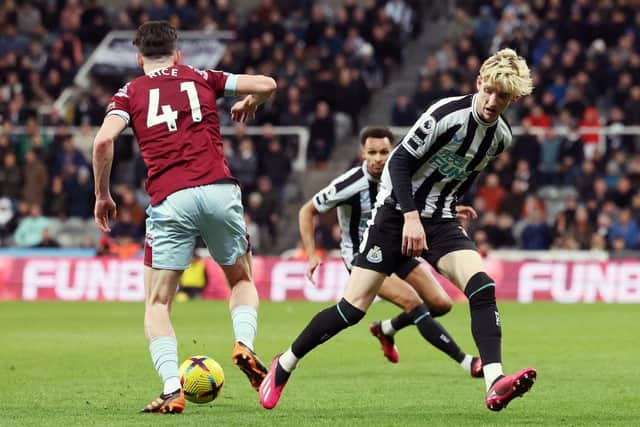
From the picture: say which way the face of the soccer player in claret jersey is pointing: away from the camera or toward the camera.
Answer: away from the camera

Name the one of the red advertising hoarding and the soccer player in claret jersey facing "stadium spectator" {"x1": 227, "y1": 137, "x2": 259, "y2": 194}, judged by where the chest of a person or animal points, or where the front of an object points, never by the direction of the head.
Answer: the soccer player in claret jersey

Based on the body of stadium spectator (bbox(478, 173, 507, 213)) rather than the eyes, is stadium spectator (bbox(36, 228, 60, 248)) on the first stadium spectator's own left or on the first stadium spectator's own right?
on the first stadium spectator's own right

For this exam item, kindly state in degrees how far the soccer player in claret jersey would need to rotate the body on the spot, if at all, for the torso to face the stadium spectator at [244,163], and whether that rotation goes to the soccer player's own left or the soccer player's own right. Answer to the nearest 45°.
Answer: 0° — they already face them

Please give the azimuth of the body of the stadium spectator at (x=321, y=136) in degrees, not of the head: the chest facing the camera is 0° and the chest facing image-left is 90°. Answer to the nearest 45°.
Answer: approximately 0°

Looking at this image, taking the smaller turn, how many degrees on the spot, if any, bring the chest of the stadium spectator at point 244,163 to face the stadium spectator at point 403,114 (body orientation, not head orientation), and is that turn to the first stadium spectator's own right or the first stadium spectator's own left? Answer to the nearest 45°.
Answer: approximately 90° to the first stadium spectator's own left

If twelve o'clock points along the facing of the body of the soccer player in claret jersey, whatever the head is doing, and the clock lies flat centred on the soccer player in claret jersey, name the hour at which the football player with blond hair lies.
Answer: The football player with blond hair is roughly at 3 o'clock from the soccer player in claret jersey.

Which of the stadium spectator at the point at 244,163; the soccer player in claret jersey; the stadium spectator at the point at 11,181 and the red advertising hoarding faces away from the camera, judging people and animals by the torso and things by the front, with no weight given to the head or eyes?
the soccer player in claret jersey

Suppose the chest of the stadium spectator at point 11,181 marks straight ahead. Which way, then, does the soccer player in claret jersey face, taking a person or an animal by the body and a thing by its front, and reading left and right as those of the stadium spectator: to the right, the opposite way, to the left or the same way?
the opposite way
